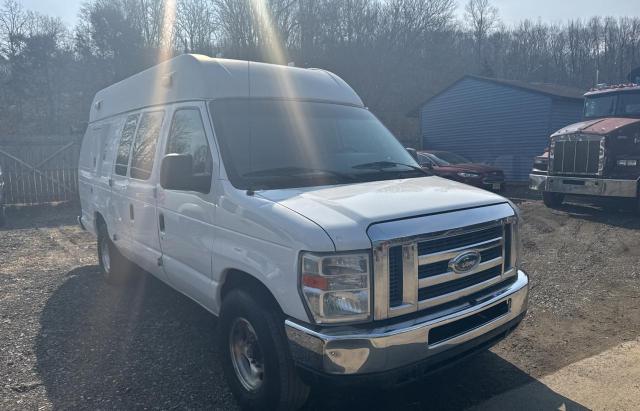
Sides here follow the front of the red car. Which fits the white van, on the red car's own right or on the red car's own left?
on the red car's own right

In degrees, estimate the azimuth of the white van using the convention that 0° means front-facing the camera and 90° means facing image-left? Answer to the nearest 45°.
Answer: approximately 315°

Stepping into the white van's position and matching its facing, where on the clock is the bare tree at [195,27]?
The bare tree is roughly at 7 o'clock from the white van.

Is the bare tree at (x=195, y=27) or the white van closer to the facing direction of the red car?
the white van

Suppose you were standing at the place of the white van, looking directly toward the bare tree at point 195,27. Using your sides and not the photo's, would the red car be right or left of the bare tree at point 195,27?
right

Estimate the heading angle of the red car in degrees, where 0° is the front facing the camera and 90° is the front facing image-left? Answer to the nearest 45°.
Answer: approximately 315°

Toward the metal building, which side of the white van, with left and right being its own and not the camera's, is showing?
left

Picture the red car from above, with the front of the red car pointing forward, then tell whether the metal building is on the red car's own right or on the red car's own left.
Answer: on the red car's own left

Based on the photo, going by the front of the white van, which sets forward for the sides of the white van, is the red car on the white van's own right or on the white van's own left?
on the white van's own left
